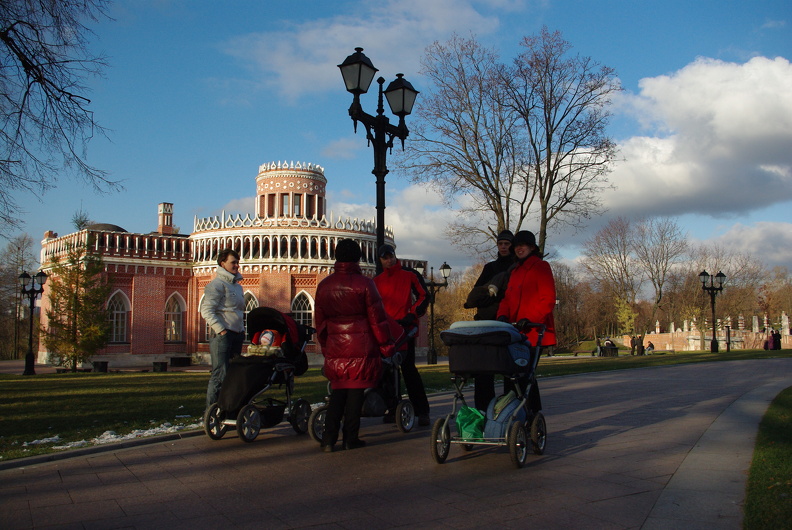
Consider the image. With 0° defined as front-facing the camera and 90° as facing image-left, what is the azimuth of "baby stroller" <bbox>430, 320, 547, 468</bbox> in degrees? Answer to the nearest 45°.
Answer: approximately 45°

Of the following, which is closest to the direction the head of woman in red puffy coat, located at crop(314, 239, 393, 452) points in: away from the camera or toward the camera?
away from the camera
